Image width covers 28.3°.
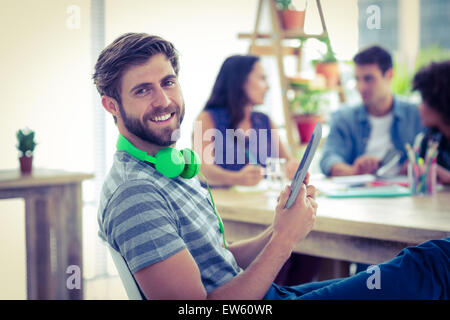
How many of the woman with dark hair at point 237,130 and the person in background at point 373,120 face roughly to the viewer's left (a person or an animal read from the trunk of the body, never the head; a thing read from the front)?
0

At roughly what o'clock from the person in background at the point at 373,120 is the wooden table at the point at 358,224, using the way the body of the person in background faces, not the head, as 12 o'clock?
The wooden table is roughly at 12 o'clock from the person in background.

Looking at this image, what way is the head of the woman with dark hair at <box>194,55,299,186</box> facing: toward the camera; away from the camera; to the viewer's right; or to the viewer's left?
to the viewer's right

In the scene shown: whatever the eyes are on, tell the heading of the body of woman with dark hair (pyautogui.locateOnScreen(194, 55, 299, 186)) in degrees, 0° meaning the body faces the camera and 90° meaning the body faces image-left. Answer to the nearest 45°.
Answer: approximately 315°
